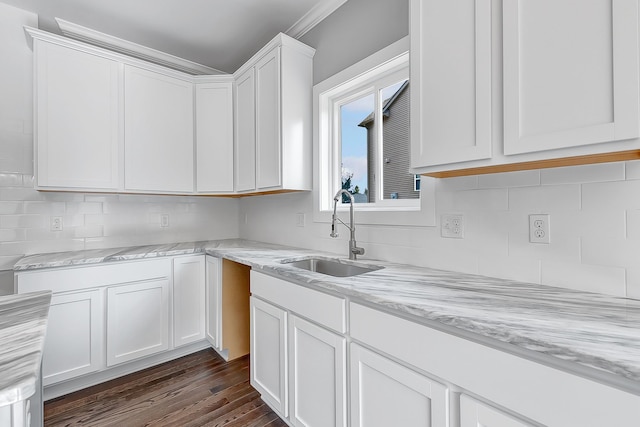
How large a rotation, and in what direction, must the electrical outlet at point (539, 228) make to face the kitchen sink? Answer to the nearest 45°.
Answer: approximately 90° to its right

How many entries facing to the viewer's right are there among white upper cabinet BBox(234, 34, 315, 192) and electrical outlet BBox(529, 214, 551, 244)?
0

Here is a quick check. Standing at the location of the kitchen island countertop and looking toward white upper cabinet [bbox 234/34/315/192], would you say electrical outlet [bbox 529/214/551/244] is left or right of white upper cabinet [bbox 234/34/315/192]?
right

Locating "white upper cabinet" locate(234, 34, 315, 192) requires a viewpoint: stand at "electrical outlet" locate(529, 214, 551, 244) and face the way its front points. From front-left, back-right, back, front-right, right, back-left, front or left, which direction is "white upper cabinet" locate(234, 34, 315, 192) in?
right

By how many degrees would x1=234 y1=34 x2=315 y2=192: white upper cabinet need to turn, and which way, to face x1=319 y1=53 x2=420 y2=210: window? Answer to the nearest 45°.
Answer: approximately 90° to its left

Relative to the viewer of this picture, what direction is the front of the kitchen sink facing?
facing the viewer and to the left of the viewer

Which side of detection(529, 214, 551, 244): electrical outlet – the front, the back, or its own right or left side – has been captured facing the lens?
front

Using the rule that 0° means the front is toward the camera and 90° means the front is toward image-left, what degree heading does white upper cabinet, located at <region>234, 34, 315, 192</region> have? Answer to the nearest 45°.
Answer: approximately 45°
